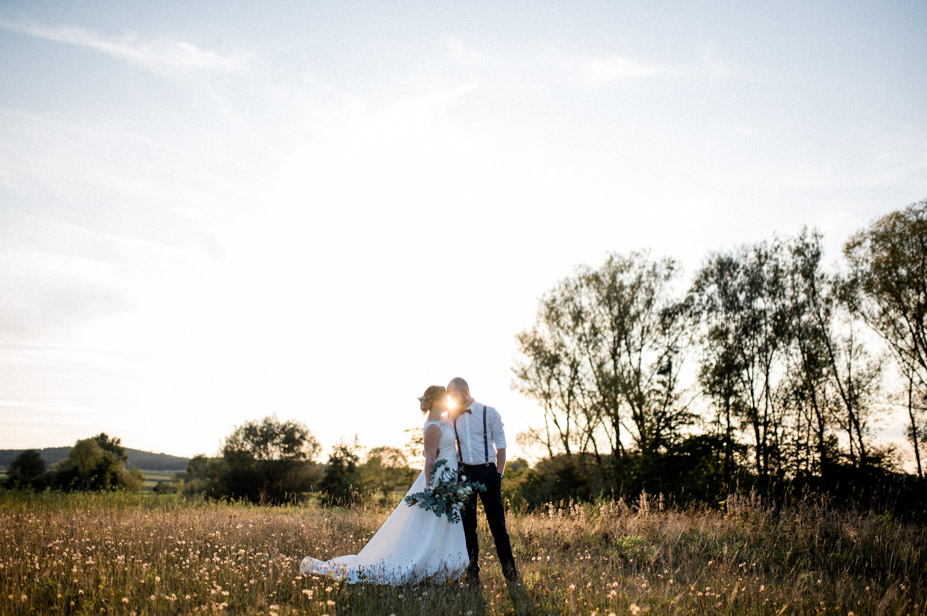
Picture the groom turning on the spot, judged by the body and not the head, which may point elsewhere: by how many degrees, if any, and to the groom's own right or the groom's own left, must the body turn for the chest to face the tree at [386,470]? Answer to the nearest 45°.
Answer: approximately 135° to the groom's own right

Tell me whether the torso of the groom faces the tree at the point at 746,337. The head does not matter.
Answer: no

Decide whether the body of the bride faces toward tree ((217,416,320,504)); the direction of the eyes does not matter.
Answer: no

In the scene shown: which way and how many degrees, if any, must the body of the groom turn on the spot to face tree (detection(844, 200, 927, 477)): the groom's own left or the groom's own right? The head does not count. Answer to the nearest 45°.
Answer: approximately 180°

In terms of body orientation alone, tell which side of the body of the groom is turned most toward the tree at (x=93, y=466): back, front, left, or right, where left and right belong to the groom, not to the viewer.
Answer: right

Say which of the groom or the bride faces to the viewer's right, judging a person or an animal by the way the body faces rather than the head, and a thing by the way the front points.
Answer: the bride

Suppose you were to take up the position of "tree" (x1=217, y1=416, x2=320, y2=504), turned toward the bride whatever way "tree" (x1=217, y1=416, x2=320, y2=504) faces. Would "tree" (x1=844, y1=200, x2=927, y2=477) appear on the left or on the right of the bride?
left

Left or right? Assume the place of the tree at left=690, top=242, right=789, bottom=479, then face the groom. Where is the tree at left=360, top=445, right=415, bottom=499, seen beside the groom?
right

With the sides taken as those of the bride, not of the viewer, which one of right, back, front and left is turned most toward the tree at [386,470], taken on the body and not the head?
left

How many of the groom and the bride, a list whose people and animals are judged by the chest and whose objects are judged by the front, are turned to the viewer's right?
1

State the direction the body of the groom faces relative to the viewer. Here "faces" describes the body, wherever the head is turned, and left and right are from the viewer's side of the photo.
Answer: facing the viewer and to the left of the viewer

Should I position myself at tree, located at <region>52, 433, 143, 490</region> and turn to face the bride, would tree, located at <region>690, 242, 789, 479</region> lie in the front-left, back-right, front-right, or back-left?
front-left

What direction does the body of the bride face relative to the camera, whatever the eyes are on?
to the viewer's right

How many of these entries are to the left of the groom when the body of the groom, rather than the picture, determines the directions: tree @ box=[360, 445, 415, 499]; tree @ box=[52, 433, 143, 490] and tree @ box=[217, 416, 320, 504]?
0

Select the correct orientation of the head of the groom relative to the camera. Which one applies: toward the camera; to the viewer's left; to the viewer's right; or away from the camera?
to the viewer's left
